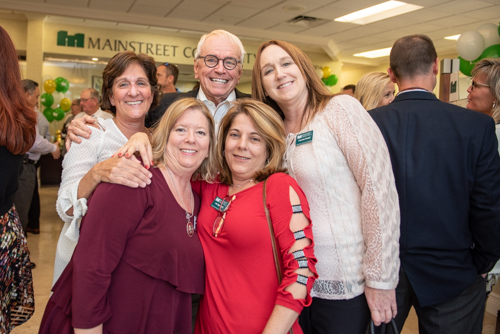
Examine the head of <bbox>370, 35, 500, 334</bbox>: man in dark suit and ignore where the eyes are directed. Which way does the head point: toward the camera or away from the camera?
away from the camera

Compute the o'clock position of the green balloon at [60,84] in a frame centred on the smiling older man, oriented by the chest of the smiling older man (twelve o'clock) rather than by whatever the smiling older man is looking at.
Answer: The green balloon is roughly at 5 o'clock from the smiling older man.

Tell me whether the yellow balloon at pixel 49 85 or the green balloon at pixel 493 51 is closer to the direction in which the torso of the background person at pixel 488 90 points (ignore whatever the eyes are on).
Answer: the yellow balloon
